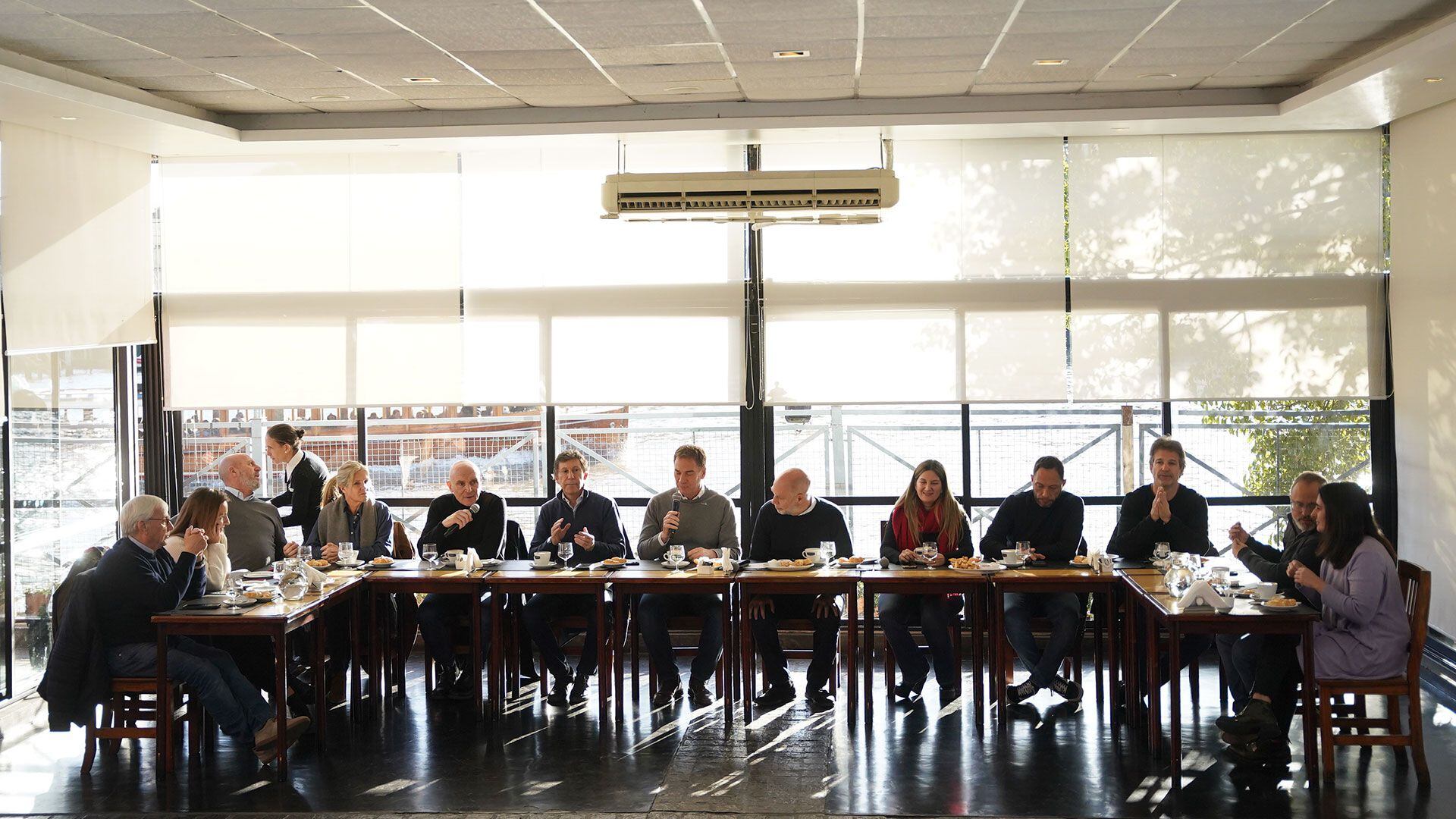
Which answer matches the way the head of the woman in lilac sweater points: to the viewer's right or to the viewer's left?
to the viewer's left

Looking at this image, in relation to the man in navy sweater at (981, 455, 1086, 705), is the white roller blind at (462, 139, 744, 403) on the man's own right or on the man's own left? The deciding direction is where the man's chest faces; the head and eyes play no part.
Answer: on the man's own right

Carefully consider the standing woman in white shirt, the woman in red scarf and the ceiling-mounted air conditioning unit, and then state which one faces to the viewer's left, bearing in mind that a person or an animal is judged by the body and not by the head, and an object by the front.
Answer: the standing woman in white shirt

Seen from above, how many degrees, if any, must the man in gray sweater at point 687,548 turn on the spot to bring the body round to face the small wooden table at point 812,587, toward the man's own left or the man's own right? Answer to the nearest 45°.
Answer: approximately 45° to the man's own left

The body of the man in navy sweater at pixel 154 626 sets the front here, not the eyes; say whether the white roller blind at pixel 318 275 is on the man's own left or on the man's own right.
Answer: on the man's own left

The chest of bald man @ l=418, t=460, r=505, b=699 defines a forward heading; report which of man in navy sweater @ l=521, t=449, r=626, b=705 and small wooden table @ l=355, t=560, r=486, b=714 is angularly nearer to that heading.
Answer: the small wooden table

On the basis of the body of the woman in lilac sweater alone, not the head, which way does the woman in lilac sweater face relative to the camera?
to the viewer's left

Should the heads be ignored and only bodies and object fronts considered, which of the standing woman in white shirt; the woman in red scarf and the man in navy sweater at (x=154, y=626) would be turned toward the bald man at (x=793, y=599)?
the man in navy sweater

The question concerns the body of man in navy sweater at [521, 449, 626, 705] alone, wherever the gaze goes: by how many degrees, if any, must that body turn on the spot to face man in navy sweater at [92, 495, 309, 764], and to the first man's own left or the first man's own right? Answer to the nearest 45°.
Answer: approximately 45° to the first man's own right

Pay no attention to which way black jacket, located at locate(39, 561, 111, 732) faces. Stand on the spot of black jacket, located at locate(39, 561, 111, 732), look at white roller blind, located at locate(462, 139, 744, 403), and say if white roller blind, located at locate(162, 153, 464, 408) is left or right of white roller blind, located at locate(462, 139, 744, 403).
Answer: left

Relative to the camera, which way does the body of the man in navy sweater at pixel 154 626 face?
to the viewer's right
